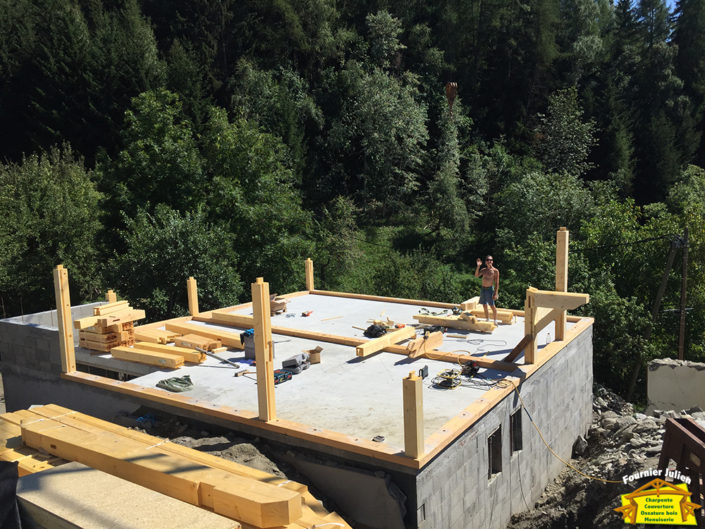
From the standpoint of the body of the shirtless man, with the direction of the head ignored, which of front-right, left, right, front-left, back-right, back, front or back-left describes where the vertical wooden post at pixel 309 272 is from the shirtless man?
back-right

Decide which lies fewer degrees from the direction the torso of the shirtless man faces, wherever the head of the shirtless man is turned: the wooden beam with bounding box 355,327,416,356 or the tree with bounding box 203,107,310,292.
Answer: the wooden beam

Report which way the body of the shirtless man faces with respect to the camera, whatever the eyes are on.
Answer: toward the camera

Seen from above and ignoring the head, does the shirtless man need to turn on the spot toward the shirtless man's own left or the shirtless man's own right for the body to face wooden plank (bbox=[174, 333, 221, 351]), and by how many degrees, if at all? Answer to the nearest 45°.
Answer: approximately 90° to the shirtless man's own right

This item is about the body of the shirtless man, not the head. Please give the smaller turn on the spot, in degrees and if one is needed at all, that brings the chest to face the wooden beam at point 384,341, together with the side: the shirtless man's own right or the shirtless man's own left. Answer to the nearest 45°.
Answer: approximately 45° to the shirtless man's own right

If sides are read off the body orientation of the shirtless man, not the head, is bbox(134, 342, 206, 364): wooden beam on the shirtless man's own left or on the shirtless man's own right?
on the shirtless man's own right

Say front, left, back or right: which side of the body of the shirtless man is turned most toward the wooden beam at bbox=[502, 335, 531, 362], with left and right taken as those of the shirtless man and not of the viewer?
front

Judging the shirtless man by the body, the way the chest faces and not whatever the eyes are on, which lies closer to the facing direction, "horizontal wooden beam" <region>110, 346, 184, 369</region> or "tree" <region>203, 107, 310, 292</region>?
the horizontal wooden beam

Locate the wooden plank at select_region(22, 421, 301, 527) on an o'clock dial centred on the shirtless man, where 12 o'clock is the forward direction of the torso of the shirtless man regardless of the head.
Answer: The wooden plank is roughly at 1 o'clock from the shirtless man.

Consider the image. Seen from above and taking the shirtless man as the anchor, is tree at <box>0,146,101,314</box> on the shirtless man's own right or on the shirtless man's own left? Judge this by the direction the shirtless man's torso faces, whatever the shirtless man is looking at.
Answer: on the shirtless man's own right

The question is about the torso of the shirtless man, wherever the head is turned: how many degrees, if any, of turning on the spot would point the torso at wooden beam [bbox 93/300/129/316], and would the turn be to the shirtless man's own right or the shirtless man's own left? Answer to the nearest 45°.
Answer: approximately 90° to the shirtless man's own right

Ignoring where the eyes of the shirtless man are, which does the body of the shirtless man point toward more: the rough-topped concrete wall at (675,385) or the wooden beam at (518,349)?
the wooden beam

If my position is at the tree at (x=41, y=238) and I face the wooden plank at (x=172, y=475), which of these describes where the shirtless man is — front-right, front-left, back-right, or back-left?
front-left

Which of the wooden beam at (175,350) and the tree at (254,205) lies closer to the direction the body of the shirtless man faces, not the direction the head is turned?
the wooden beam

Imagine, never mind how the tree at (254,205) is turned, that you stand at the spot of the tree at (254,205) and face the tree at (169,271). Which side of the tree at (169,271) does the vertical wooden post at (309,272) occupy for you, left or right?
left

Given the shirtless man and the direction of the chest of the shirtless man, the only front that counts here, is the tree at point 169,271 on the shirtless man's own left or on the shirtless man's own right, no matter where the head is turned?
on the shirtless man's own right

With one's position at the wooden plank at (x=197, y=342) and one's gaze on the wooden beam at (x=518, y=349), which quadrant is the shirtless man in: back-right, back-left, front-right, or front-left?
front-left

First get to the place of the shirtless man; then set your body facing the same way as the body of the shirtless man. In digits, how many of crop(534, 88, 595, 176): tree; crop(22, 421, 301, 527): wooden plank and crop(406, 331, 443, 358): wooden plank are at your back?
1
